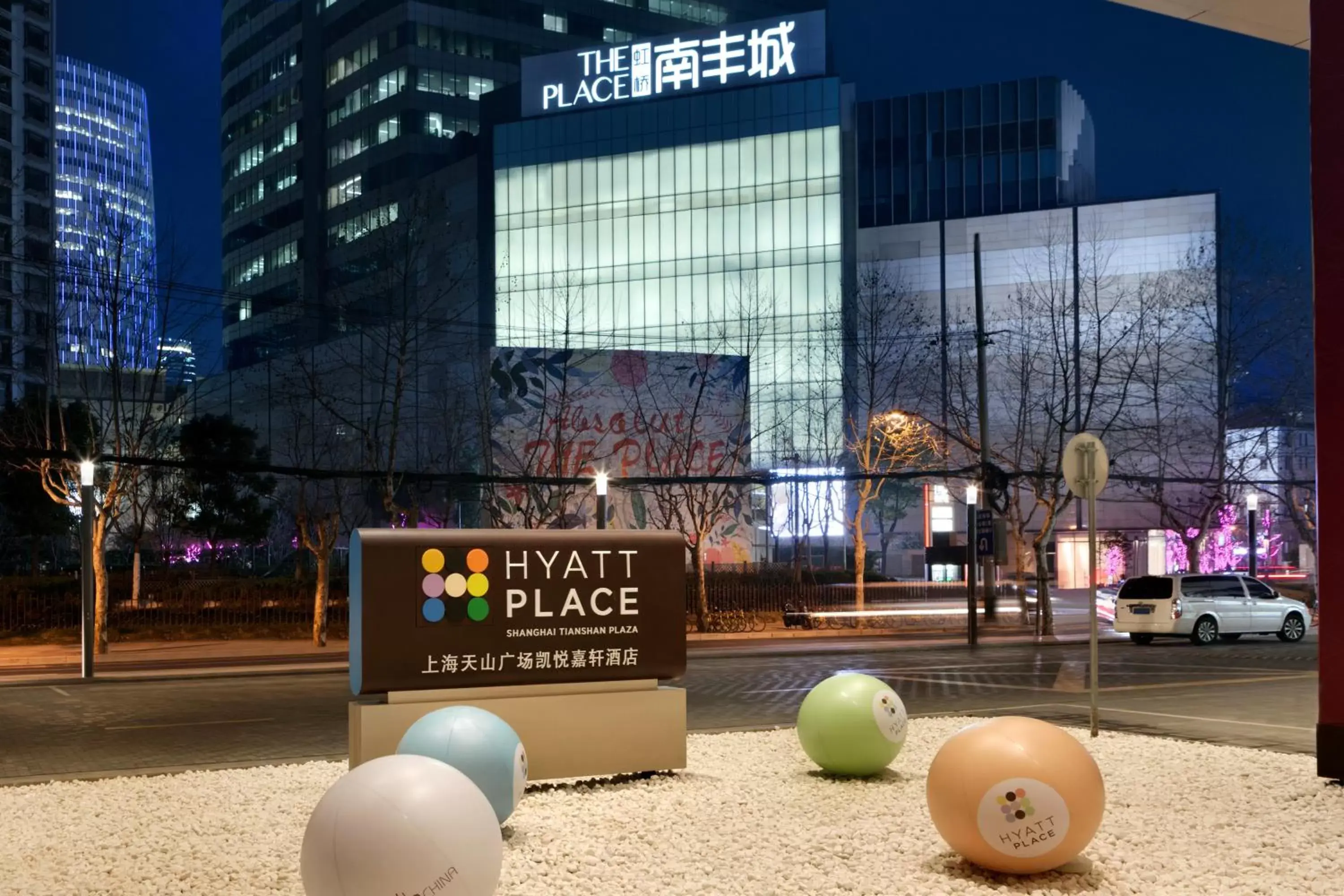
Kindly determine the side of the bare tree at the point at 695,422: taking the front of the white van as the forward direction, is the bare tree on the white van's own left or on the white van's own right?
on the white van's own left

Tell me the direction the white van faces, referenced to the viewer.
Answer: facing away from the viewer and to the right of the viewer

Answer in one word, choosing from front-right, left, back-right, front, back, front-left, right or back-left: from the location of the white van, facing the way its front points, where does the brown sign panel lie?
back-right

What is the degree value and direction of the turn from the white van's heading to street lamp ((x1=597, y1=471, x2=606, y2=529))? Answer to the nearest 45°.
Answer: approximately 180°

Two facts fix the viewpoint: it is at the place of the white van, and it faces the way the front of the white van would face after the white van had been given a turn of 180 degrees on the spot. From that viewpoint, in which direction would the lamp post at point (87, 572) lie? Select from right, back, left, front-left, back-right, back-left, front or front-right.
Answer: front

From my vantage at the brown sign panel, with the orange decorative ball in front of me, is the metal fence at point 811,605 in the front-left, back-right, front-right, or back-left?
back-left

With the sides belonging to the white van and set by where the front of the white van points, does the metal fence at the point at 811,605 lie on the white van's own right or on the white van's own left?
on the white van's own left
